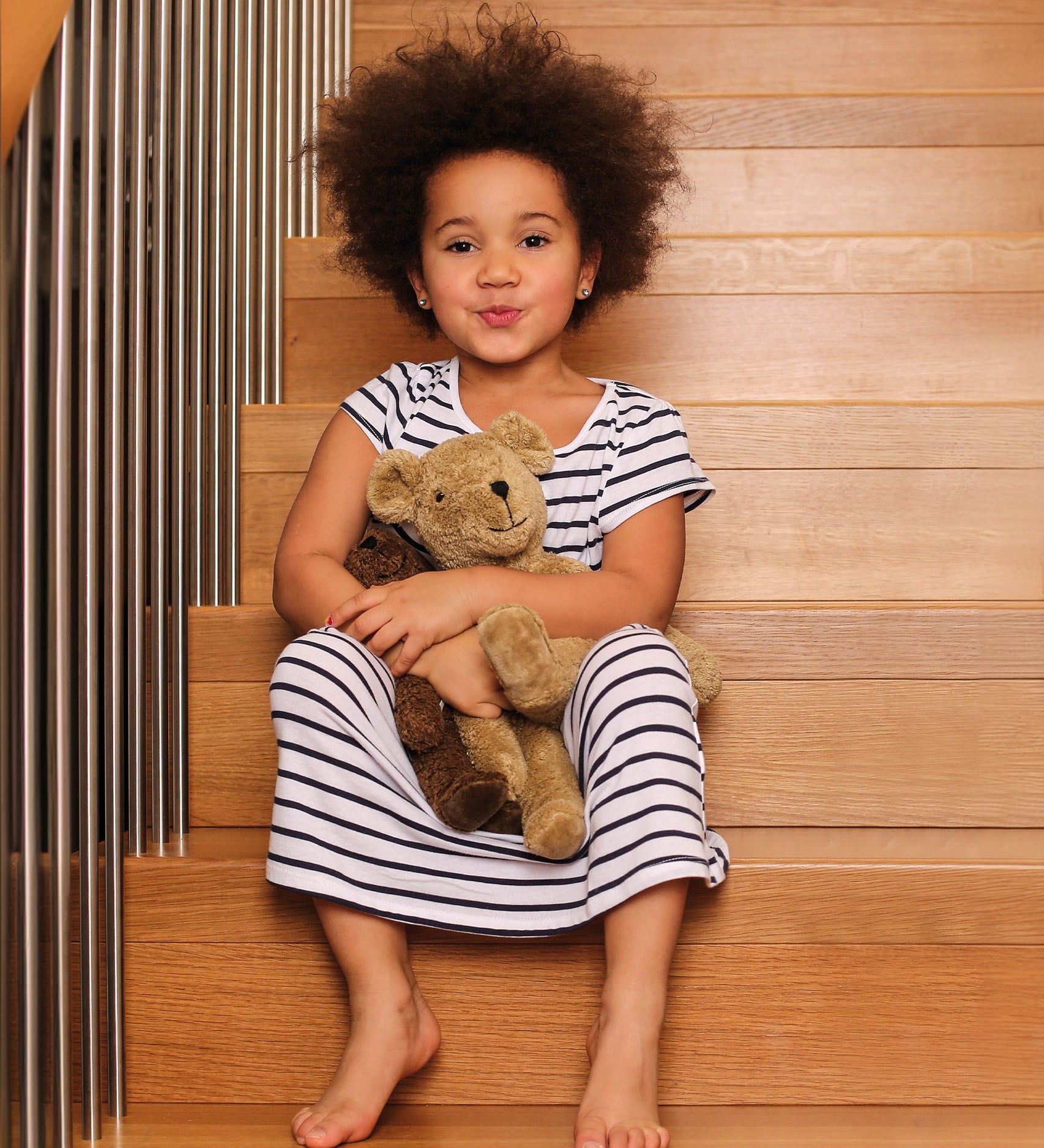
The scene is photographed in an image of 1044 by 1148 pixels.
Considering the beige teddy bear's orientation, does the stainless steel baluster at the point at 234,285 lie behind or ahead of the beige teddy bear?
behind

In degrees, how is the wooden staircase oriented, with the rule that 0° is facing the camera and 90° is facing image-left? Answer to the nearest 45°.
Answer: approximately 0°

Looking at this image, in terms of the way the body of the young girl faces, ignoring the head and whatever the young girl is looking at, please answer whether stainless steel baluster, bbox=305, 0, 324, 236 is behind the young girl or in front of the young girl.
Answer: behind

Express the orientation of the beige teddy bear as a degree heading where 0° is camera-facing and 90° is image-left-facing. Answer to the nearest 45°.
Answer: approximately 315°

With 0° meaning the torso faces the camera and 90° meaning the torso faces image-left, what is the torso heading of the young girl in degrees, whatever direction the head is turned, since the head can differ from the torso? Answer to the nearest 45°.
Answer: approximately 0°
